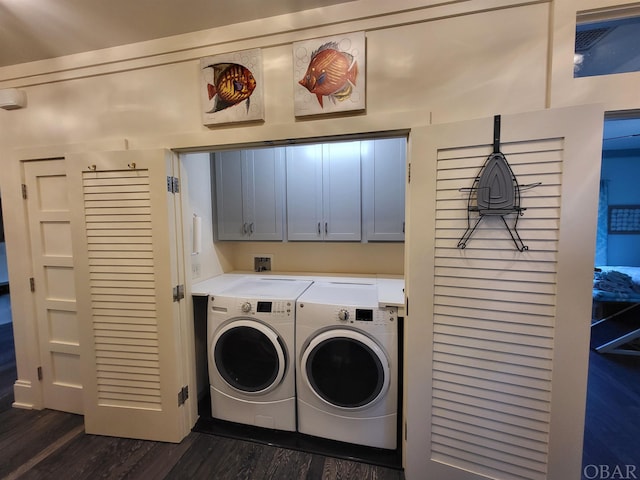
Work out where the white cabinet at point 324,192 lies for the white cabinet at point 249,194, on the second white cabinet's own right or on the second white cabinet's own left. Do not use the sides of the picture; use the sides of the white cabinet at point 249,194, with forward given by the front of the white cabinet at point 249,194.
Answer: on the second white cabinet's own left

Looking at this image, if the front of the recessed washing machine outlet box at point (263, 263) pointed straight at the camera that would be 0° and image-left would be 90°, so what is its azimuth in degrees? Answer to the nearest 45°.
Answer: approximately 0°

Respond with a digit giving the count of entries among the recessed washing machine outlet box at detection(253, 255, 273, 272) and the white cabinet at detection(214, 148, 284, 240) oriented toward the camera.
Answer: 2

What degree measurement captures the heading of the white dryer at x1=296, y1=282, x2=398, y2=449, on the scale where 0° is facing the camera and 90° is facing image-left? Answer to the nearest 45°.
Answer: approximately 0°
